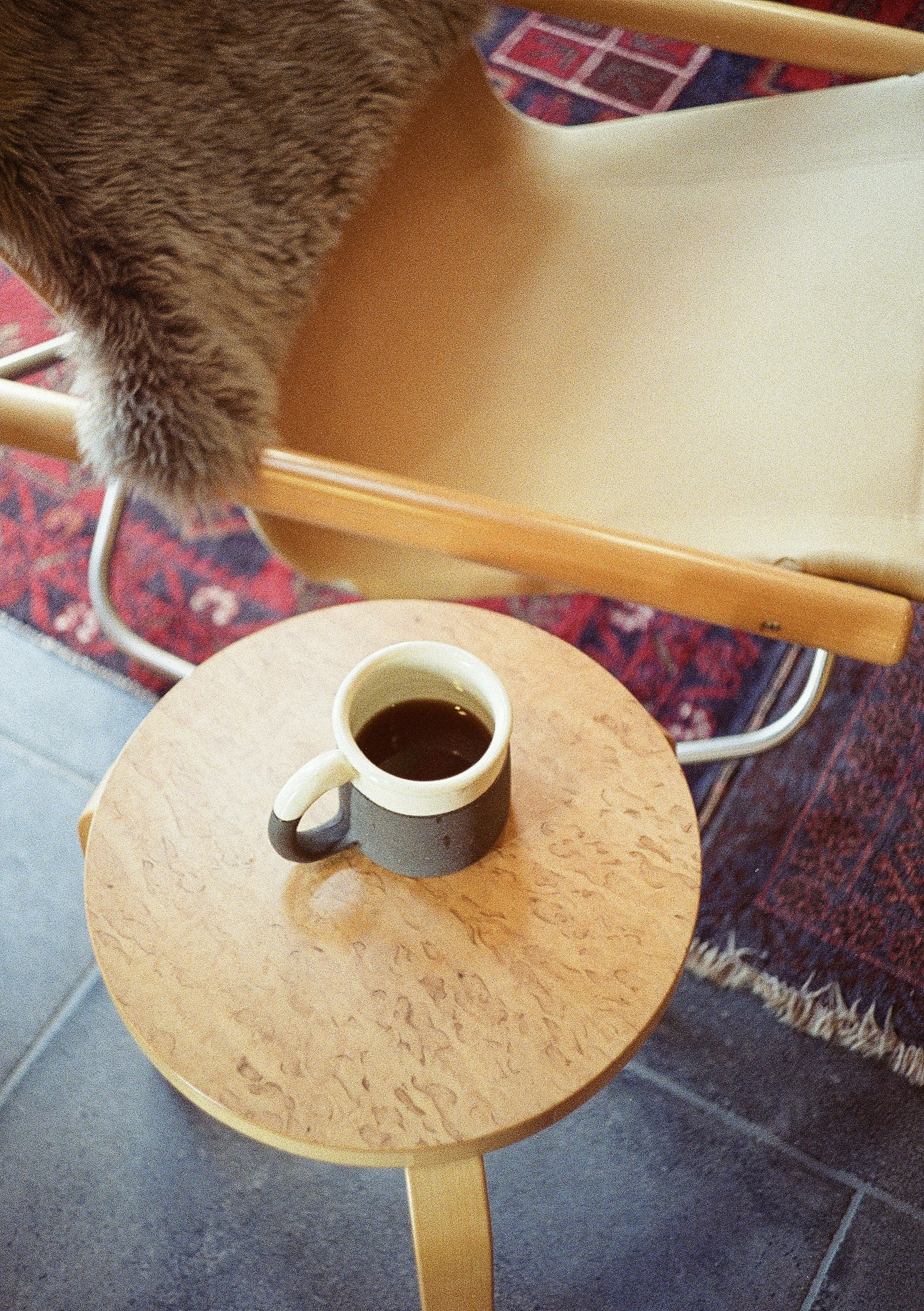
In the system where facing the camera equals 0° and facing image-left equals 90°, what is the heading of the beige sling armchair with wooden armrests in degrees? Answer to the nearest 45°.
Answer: approximately 270°
